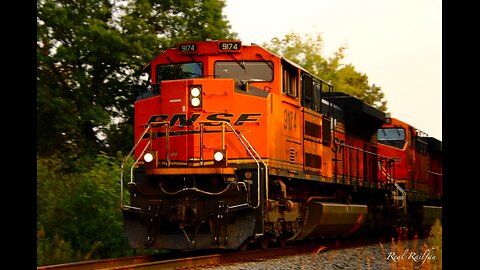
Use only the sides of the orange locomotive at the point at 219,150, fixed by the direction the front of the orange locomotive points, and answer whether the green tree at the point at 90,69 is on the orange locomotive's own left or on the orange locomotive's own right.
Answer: on the orange locomotive's own right

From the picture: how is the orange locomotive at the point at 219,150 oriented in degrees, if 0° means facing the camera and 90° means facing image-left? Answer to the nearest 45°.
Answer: approximately 45°
